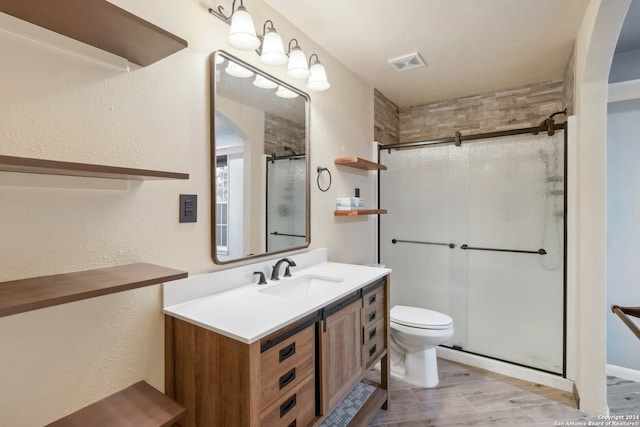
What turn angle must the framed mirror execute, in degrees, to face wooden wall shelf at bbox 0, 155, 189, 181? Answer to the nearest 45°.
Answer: approximately 90° to its right

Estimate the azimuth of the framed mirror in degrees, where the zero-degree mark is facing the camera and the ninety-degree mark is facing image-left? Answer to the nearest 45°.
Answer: approximately 315°

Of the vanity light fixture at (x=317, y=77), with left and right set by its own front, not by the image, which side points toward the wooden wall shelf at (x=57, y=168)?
right

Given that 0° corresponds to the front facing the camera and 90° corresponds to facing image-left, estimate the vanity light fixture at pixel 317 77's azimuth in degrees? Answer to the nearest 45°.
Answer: approximately 315°

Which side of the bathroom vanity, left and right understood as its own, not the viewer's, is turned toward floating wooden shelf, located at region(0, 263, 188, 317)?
right

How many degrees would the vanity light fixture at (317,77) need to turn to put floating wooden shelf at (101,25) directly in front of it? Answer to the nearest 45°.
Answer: approximately 90° to its right

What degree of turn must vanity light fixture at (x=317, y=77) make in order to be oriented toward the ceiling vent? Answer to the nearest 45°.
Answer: approximately 90° to its left
